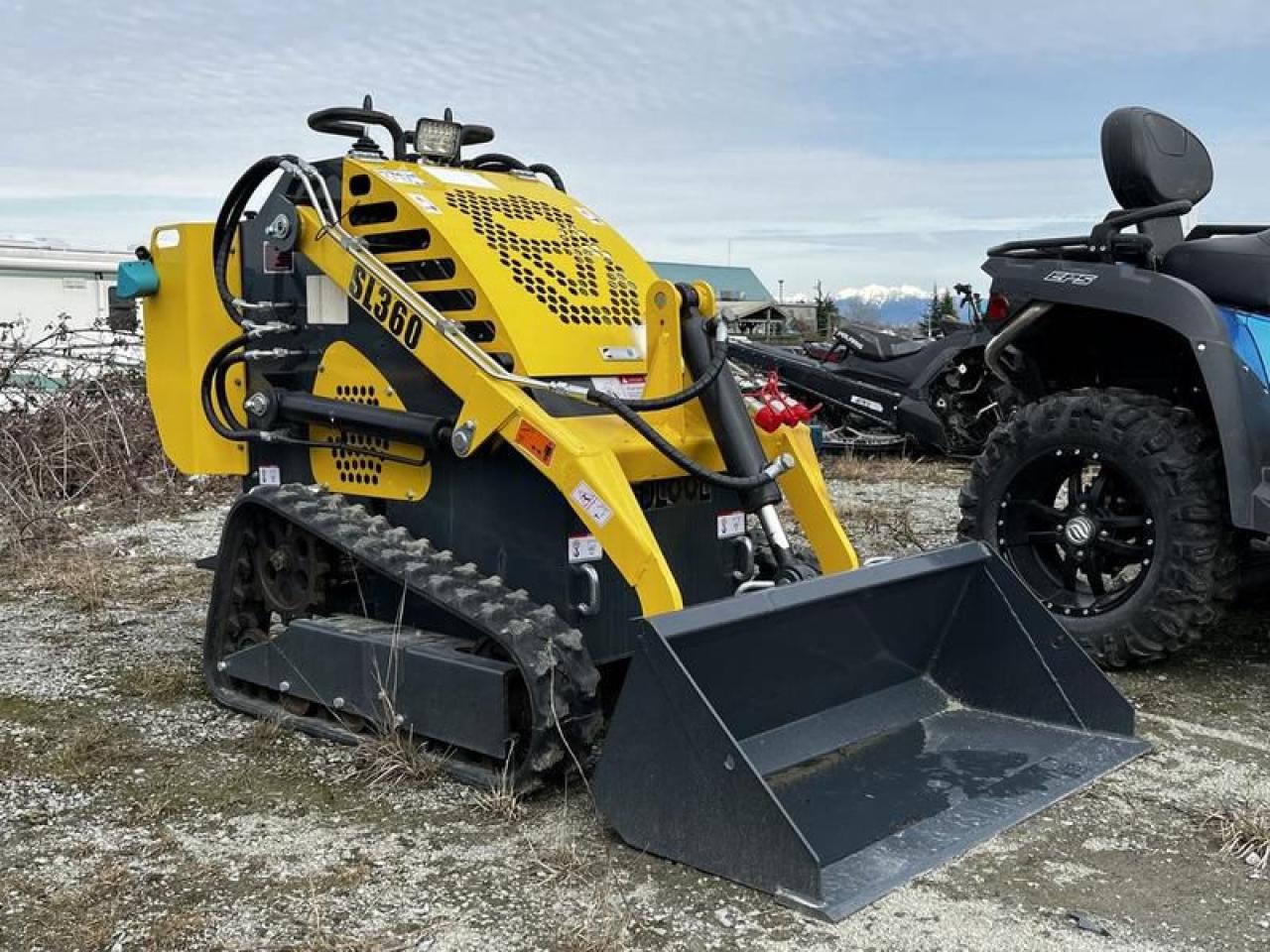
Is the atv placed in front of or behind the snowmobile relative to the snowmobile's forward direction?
in front

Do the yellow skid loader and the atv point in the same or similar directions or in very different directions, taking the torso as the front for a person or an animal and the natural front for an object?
same or similar directions

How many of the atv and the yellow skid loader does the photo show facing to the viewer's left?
0

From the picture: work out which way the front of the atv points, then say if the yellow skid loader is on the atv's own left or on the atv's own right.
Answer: on the atv's own right

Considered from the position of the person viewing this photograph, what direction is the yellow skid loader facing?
facing the viewer and to the right of the viewer

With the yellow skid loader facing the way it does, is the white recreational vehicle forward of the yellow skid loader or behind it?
behind

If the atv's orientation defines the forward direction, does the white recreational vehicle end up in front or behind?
behind

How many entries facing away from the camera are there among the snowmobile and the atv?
0

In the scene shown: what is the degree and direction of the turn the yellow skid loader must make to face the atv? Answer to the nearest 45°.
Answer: approximately 90° to its left

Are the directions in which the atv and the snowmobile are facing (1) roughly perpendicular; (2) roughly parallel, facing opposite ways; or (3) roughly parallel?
roughly parallel

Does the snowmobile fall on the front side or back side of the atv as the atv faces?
on the back side
